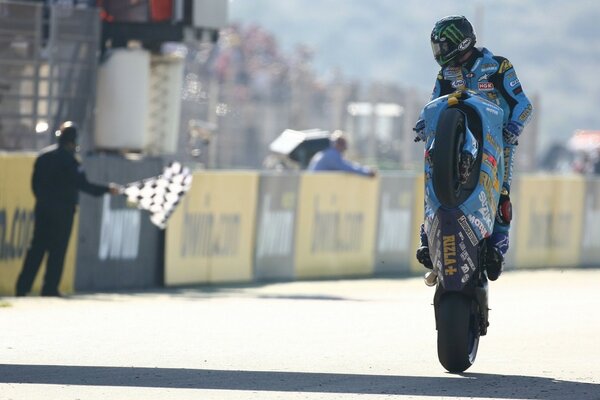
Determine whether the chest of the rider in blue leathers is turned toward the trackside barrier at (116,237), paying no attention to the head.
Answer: no

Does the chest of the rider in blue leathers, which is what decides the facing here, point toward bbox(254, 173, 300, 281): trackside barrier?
no

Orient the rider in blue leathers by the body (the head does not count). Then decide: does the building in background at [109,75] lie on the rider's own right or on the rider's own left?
on the rider's own right

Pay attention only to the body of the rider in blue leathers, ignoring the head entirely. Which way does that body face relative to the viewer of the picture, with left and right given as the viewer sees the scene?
facing the viewer and to the left of the viewer

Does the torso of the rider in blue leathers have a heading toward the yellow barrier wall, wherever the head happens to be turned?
no

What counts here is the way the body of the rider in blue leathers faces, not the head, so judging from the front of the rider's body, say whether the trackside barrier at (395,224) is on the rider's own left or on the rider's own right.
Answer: on the rider's own right

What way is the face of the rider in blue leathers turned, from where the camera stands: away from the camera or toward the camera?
toward the camera

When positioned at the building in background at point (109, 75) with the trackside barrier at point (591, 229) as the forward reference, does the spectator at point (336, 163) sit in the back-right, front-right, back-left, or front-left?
front-right

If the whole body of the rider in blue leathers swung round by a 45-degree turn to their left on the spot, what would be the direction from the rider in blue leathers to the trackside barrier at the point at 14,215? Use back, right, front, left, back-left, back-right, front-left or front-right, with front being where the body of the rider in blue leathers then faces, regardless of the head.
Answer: back-right
